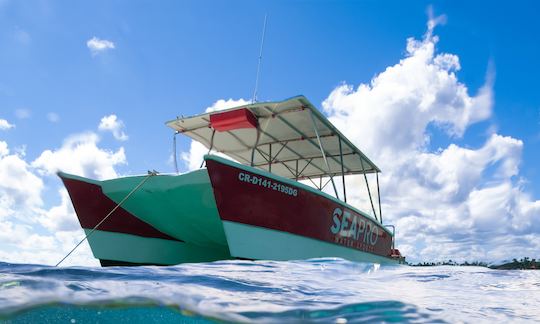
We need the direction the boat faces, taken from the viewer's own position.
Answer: facing the viewer and to the left of the viewer
